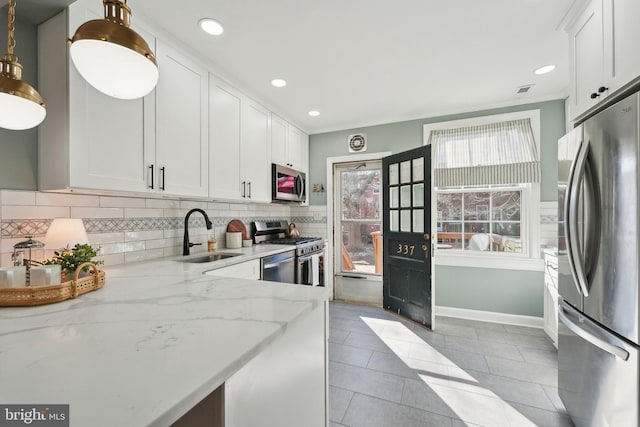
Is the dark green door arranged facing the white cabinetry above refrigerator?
no

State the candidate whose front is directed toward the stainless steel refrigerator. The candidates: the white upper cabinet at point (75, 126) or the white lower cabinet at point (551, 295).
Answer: the white upper cabinet

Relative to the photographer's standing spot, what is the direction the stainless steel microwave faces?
facing the viewer and to the right of the viewer

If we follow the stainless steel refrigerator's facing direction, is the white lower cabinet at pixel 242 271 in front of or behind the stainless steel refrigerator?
in front

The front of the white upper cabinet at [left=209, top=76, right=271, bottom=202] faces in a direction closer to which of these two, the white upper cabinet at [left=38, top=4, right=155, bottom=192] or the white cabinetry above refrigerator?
the white cabinetry above refrigerator

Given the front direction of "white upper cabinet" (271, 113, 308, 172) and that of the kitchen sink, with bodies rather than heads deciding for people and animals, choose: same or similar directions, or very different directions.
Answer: same or similar directions

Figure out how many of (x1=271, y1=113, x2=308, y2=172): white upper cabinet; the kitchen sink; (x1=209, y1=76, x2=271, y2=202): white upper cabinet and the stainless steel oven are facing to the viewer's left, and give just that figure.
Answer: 0

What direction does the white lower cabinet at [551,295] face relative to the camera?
to the viewer's left

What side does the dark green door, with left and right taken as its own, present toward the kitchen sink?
front

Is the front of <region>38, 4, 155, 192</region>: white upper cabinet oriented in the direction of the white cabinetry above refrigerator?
yes

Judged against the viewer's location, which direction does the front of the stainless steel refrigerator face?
facing the viewer and to the left of the viewer

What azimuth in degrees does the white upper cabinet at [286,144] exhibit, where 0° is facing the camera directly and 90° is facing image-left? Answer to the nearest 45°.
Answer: approximately 315°

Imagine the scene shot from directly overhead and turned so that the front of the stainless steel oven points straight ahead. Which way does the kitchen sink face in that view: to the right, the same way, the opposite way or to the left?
the same way

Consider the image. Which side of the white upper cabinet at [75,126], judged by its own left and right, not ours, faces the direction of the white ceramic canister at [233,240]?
left
